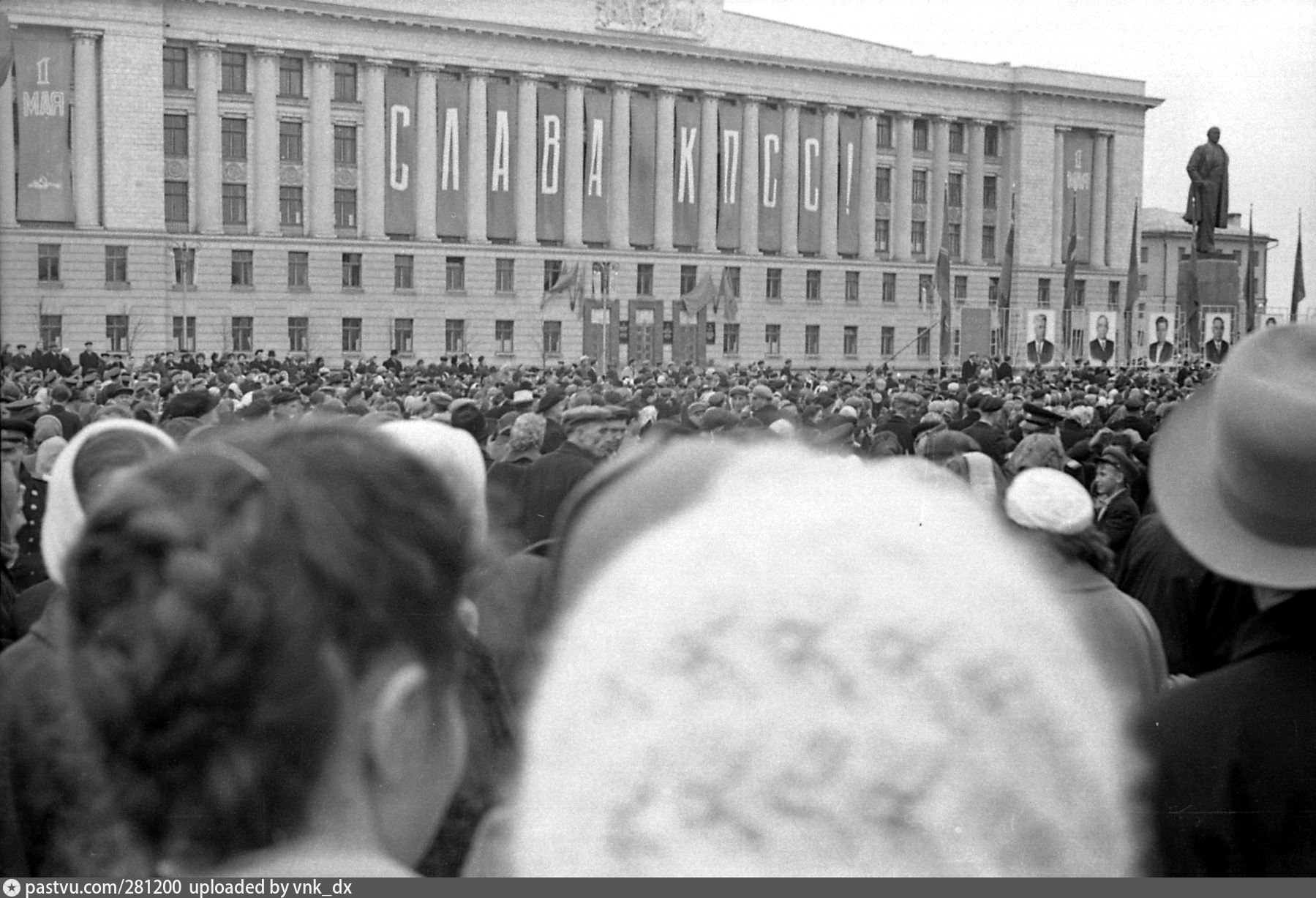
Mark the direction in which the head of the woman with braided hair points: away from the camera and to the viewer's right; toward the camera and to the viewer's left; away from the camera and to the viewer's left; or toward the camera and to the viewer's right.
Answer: away from the camera and to the viewer's right

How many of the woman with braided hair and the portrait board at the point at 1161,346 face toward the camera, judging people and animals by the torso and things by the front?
1

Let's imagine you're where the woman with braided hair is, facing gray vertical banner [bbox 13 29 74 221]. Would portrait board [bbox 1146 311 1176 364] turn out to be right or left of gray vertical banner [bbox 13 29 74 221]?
right

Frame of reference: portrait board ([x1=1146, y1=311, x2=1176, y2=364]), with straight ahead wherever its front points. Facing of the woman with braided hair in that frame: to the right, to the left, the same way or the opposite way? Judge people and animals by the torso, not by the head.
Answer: the opposite way

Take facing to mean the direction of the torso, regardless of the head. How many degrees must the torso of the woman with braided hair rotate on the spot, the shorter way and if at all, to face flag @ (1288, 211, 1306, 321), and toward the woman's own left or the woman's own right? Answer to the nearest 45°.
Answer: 0° — they already face it

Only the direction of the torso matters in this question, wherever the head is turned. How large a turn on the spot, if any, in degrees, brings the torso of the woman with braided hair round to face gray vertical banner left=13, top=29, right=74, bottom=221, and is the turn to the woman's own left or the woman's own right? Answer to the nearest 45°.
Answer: approximately 45° to the woman's own left

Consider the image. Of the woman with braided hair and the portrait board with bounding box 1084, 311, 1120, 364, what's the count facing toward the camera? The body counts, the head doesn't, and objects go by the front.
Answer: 1

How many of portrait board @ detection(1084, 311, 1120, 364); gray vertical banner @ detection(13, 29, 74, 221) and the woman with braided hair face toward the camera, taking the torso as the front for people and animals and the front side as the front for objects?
2

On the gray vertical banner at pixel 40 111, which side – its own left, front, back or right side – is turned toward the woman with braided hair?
front

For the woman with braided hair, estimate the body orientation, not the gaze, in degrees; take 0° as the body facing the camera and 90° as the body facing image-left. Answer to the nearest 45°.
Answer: approximately 225°

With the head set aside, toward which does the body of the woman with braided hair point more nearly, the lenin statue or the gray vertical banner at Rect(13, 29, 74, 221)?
the lenin statue

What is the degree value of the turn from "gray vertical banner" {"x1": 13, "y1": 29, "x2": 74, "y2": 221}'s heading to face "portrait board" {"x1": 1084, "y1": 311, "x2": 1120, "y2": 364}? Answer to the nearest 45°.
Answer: approximately 45° to its left

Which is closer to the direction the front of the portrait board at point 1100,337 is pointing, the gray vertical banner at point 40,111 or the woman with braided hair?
the woman with braided hair
